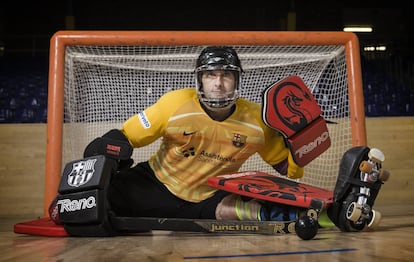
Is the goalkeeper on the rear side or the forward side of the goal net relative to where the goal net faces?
on the forward side

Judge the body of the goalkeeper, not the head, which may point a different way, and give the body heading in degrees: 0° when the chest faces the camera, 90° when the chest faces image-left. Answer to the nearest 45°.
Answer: approximately 0°

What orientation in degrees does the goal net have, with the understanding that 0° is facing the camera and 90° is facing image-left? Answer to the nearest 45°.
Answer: approximately 0°

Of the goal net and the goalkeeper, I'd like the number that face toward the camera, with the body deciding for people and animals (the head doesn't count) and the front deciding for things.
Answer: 2

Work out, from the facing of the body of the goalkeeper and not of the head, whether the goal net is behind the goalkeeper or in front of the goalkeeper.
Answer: behind
